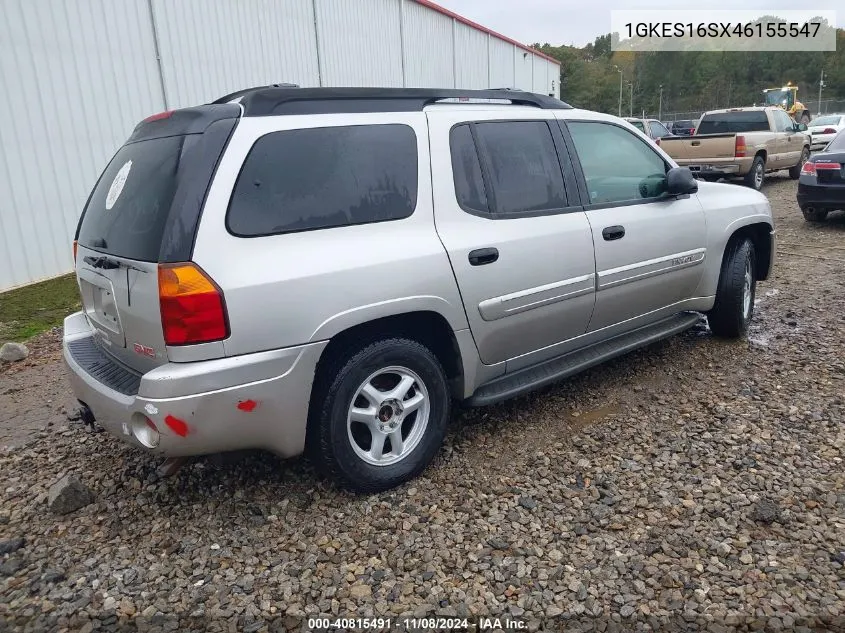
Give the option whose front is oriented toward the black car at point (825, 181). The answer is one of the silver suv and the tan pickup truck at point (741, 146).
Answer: the silver suv

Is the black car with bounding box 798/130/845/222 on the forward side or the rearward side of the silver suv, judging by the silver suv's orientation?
on the forward side

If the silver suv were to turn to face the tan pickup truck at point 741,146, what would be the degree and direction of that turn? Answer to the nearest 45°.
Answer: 0° — it already faces it

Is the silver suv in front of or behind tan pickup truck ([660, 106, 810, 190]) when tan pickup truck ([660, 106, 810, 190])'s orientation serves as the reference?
behind

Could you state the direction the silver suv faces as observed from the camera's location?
facing away from the viewer and to the right of the viewer

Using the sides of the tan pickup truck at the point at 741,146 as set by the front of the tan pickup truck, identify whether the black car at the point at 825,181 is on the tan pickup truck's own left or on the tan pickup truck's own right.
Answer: on the tan pickup truck's own right

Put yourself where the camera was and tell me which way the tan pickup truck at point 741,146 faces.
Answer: facing away from the viewer and to the right of the viewer

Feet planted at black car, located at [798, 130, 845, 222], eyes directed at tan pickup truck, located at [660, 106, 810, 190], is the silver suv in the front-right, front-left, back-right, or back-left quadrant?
back-left

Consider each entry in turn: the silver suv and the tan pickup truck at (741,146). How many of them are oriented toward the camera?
0
